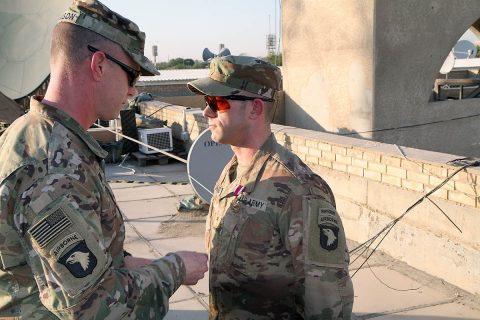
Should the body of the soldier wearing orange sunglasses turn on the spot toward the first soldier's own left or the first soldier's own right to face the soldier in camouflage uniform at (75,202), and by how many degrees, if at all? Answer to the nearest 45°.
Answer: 0° — they already face them

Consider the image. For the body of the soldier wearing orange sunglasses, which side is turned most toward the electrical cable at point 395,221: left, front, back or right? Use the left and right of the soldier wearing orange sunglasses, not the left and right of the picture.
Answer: back

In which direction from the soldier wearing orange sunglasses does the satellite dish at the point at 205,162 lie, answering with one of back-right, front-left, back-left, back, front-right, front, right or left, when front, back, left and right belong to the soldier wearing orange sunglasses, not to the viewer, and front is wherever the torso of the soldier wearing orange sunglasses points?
back-right

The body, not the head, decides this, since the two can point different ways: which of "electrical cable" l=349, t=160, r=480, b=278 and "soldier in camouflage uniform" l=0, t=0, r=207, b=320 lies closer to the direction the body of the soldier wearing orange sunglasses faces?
the soldier in camouflage uniform

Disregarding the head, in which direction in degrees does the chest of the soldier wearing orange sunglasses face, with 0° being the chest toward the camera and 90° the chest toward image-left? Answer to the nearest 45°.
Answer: approximately 45°

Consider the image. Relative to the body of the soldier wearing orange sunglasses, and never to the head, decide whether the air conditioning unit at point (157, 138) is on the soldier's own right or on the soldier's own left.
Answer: on the soldier's own right

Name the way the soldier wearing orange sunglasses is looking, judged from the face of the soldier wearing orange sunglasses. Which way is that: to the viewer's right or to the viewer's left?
to the viewer's left

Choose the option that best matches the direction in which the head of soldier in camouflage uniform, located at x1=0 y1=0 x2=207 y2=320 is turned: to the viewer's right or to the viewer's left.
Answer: to the viewer's right
